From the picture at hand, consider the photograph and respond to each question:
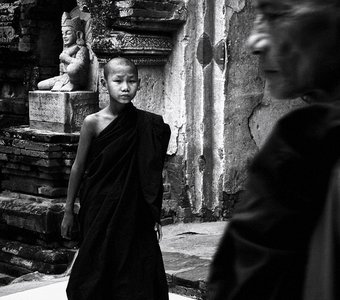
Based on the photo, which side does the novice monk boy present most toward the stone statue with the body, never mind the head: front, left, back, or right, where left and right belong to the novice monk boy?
back

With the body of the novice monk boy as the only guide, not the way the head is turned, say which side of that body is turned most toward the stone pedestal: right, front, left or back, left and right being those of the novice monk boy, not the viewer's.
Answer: back

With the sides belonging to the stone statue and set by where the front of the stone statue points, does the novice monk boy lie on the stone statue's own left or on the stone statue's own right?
on the stone statue's own left

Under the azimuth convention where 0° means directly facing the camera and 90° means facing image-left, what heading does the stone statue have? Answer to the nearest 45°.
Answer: approximately 45°

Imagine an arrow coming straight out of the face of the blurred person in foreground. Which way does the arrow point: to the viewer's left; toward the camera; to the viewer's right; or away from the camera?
to the viewer's left

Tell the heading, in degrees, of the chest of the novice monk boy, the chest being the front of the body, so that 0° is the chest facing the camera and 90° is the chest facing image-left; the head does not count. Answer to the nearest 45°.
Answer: approximately 0°

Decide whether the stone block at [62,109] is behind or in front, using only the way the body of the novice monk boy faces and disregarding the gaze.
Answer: behind
